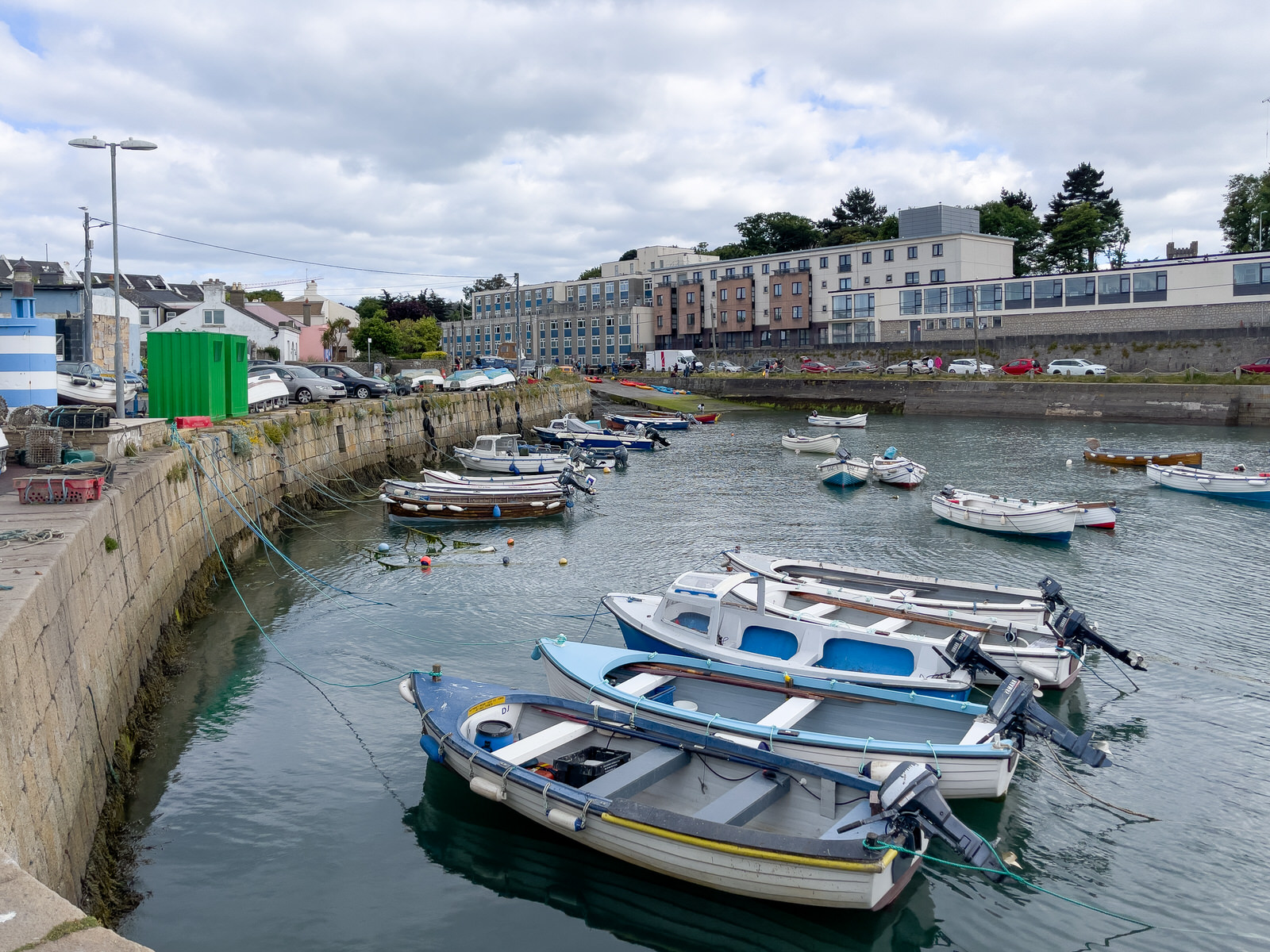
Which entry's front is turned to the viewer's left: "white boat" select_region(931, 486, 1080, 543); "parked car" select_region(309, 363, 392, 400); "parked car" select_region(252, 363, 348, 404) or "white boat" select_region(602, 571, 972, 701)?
"white boat" select_region(602, 571, 972, 701)

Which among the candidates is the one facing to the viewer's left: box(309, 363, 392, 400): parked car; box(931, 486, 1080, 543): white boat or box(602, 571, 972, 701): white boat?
box(602, 571, 972, 701): white boat

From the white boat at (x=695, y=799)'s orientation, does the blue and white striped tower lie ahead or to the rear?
ahead

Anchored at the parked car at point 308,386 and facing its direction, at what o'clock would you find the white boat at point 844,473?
The white boat is roughly at 11 o'clock from the parked car.

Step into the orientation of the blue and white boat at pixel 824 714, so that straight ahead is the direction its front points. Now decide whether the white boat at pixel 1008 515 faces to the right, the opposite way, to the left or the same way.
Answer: the opposite way

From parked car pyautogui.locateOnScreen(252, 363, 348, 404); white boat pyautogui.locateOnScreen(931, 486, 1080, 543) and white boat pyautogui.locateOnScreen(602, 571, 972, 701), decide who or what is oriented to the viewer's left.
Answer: white boat pyautogui.locateOnScreen(602, 571, 972, 701)

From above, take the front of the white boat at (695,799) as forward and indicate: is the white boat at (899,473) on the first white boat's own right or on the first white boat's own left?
on the first white boat's own right

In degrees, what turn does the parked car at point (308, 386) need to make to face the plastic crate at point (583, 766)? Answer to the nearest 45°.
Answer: approximately 45° to its right

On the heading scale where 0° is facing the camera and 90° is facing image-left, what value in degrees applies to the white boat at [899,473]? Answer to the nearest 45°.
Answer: approximately 315°

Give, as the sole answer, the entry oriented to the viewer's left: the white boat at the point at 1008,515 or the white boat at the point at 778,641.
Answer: the white boat at the point at 778,641

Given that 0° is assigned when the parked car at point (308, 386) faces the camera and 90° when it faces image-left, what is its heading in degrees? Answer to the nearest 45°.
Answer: approximately 315°
